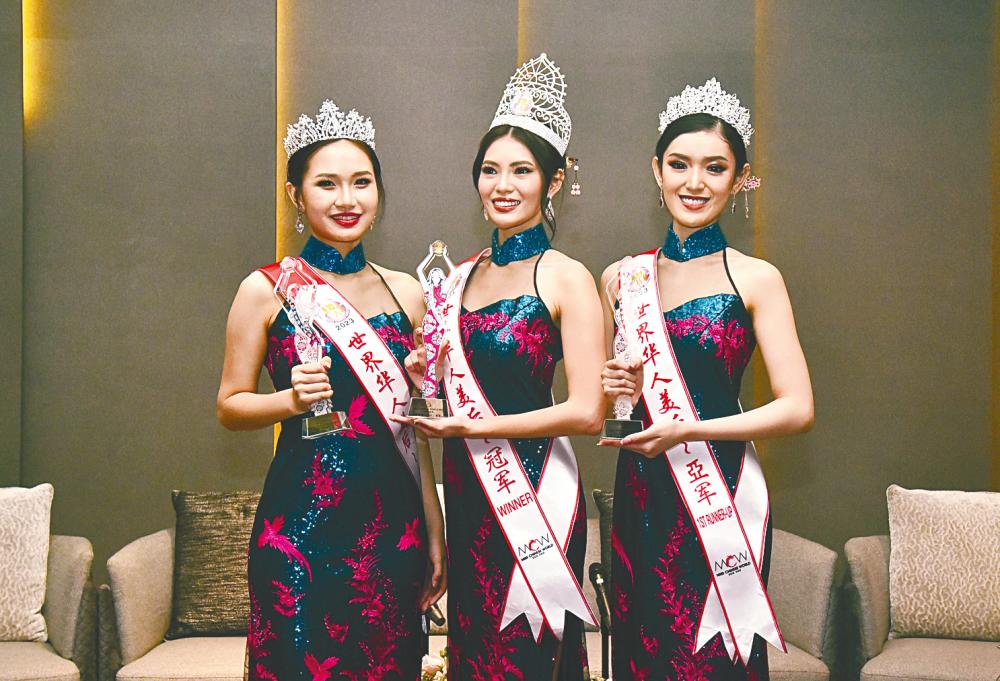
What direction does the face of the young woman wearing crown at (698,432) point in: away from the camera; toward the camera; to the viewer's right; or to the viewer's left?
toward the camera

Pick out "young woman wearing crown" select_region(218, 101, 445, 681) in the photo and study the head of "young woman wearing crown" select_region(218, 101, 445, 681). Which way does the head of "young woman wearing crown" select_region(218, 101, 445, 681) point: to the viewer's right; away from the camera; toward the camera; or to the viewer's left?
toward the camera

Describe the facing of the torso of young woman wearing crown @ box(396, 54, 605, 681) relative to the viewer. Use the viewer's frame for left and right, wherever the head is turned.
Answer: facing the viewer and to the left of the viewer

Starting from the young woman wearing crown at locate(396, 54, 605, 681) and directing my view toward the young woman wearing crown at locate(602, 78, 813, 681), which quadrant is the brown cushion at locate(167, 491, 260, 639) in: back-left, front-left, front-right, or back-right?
back-left

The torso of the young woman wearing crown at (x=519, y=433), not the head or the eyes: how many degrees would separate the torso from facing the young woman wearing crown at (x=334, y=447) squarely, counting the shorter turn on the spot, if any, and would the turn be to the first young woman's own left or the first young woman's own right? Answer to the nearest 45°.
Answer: approximately 45° to the first young woman's own right

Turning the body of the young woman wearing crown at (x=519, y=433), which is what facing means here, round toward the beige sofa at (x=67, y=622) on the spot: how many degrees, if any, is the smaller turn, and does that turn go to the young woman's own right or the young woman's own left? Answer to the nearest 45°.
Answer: approximately 90° to the young woman's own right

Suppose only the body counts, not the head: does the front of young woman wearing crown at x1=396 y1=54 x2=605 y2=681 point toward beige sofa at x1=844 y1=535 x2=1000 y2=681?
no

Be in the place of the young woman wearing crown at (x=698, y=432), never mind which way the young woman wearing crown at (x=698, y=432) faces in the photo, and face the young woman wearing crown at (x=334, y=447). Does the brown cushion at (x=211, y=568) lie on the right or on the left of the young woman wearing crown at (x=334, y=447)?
right

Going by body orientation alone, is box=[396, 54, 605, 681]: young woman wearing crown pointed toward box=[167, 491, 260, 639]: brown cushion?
no
